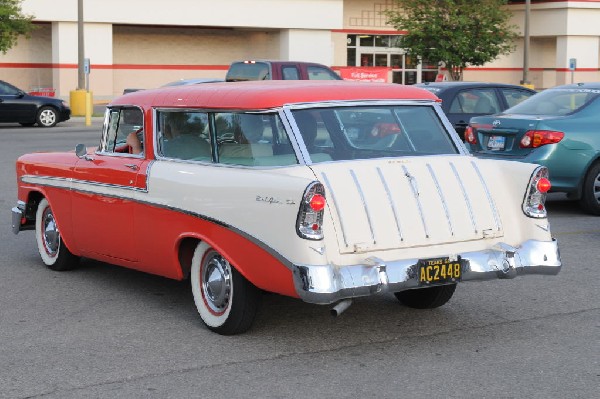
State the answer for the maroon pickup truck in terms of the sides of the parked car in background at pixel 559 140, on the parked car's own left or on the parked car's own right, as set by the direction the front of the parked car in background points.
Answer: on the parked car's own left

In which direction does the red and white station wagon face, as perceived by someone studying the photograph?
facing away from the viewer and to the left of the viewer

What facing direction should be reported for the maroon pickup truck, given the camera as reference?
facing away from the viewer and to the right of the viewer

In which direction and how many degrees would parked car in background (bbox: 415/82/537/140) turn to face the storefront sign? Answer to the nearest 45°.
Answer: approximately 45° to its left

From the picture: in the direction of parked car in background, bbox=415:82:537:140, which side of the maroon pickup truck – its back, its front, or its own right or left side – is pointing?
right

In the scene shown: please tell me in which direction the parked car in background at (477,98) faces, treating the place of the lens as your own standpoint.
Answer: facing away from the viewer and to the right of the viewer

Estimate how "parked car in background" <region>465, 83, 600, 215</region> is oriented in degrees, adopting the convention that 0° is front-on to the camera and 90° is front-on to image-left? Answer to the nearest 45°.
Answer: approximately 225°

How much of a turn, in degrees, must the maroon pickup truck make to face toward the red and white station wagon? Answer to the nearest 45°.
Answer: approximately 135° to its right

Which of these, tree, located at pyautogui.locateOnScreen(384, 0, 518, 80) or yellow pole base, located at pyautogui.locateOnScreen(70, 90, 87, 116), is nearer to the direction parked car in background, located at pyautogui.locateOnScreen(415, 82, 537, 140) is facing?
the tree

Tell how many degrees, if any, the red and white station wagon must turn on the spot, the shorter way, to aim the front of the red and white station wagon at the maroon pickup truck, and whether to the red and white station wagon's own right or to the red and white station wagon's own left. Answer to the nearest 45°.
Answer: approximately 45° to the red and white station wagon's own right
